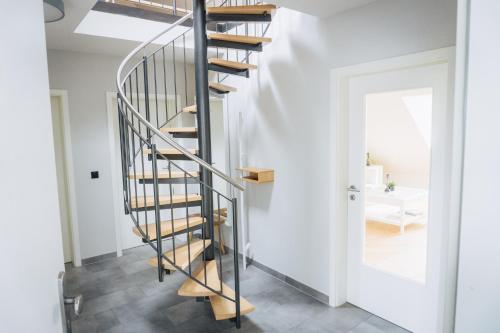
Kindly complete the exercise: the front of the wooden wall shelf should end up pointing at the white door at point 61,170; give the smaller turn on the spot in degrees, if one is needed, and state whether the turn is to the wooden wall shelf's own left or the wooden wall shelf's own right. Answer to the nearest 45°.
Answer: approximately 45° to the wooden wall shelf's own right

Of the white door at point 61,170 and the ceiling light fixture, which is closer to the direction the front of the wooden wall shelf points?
the ceiling light fixture

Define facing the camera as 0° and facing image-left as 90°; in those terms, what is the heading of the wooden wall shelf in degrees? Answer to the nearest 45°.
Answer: approximately 45°

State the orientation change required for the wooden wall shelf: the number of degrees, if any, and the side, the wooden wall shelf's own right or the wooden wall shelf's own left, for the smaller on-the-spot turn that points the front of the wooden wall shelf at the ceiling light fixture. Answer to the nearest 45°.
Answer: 0° — it already faces it

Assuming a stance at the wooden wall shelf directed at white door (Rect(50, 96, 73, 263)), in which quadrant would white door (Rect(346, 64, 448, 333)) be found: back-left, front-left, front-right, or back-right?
back-left

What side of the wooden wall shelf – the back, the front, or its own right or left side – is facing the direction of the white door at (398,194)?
left

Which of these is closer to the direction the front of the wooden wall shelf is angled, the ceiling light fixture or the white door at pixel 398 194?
the ceiling light fixture
